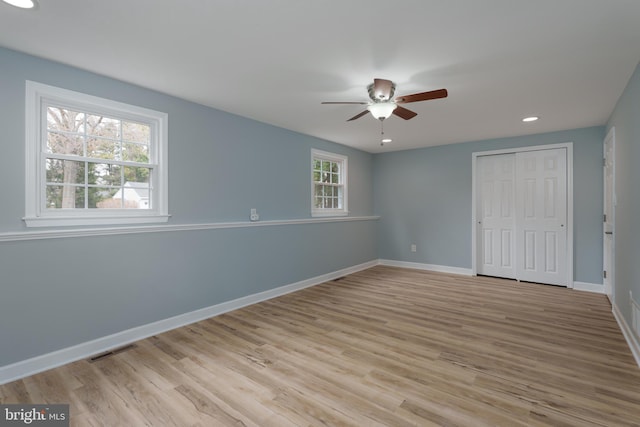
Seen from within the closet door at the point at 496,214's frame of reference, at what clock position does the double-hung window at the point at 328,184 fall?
The double-hung window is roughly at 2 o'clock from the closet door.

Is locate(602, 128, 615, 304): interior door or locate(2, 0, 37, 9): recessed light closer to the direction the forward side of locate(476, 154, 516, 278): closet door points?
the recessed light

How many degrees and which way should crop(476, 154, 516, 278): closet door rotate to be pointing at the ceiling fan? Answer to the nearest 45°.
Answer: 0° — it already faces it

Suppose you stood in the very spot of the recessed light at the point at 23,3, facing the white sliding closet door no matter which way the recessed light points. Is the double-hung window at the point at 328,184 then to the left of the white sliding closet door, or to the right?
left

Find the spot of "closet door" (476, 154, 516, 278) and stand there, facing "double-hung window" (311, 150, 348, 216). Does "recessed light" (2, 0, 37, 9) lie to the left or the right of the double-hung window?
left

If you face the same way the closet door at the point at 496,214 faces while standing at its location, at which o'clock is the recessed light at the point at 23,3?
The recessed light is roughly at 1 o'clock from the closet door.

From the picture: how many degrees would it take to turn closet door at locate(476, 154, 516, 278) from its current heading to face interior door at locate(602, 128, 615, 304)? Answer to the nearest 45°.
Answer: approximately 45° to its left

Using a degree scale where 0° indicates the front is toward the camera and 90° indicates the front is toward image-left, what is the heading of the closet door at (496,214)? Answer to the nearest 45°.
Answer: approximately 0°
